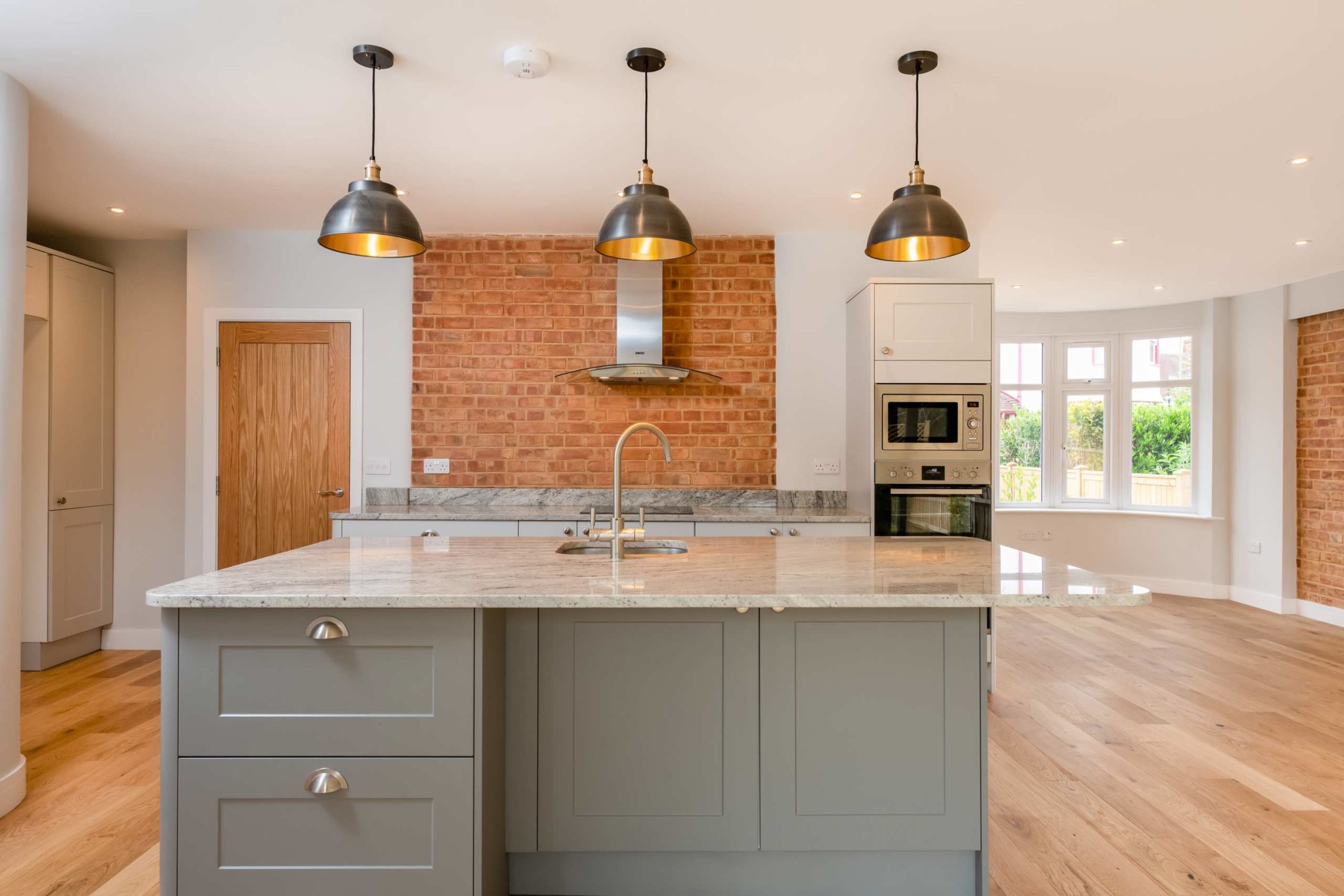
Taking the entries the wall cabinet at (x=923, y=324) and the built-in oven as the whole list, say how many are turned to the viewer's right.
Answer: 0

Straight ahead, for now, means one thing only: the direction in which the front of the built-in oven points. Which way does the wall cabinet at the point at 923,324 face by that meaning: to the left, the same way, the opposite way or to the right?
the same way

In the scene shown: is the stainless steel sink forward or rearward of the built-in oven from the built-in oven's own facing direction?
forward

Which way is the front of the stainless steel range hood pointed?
toward the camera

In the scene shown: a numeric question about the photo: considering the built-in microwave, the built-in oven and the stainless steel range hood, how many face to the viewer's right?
0

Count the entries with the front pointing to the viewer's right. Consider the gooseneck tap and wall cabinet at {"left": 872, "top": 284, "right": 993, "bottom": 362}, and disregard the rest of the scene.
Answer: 1

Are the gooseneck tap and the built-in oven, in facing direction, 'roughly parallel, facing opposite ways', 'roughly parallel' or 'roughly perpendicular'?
roughly perpendicular

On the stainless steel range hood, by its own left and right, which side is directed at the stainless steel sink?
front

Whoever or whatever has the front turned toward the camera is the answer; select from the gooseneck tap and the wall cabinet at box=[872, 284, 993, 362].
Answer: the wall cabinet

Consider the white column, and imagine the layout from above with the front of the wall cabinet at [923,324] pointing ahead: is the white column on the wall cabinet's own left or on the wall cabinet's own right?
on the wall cabinet's own right

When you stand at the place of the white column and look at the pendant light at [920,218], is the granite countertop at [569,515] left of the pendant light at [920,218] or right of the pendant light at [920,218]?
left

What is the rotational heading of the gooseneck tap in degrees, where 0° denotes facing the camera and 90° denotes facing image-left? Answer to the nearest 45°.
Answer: approximately 270°

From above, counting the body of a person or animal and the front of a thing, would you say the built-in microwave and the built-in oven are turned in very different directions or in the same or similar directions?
same or similar directions

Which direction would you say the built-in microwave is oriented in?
toward the camera

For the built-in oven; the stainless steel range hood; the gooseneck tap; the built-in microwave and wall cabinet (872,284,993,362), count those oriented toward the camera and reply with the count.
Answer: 4

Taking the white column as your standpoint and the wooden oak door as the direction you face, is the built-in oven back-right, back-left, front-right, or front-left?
front-right
